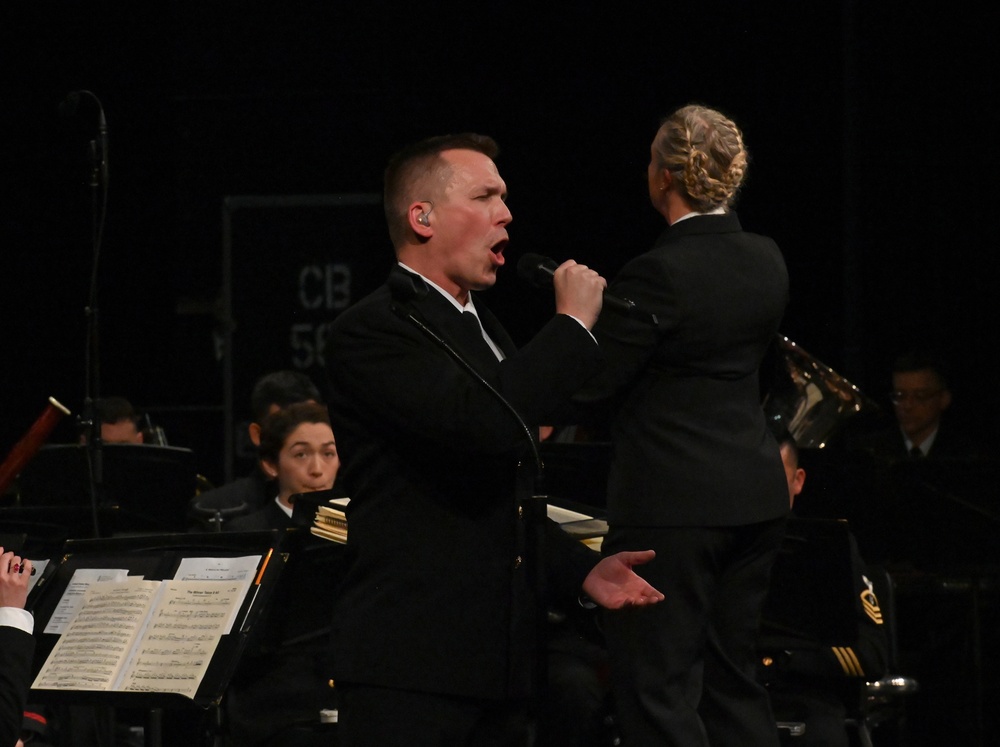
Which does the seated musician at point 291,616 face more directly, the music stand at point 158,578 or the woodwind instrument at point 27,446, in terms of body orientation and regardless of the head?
the music stand

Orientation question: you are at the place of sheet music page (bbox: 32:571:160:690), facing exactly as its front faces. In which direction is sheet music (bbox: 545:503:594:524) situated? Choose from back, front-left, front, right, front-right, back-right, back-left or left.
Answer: back-left

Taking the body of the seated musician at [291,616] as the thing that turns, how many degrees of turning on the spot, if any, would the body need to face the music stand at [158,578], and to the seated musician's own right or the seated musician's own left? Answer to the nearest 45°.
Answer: approximately 90° to the seated musician's own right

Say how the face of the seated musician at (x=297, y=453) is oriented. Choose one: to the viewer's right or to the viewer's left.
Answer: to the viewer's right

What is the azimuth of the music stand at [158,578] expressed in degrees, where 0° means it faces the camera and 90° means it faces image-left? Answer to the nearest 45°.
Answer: approximately 45°
